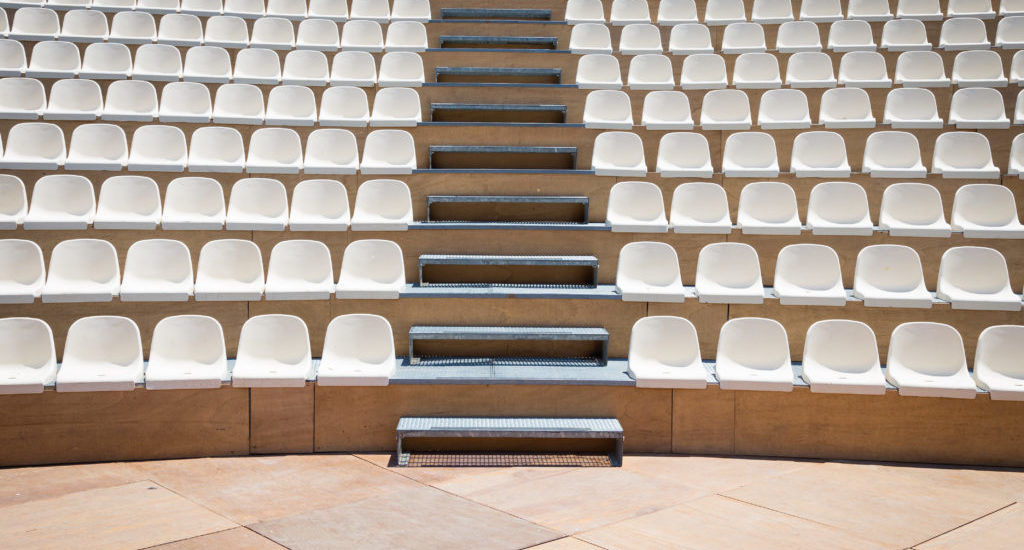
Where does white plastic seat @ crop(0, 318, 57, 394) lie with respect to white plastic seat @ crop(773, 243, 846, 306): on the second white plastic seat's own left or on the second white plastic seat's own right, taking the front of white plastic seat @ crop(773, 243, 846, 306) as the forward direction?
on the second white plastic seat's own right

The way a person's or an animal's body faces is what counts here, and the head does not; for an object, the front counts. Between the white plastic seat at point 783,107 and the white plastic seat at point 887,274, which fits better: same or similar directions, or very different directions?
same or similar directions

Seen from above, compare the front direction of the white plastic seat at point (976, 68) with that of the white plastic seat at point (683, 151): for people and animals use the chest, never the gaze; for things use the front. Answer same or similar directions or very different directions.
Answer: same or similar directions

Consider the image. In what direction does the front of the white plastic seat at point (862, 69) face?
toward the camera

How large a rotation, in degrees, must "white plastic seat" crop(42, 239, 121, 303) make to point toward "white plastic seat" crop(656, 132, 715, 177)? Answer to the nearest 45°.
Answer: approximately 90° to its left

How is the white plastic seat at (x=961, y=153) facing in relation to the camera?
toward the camera

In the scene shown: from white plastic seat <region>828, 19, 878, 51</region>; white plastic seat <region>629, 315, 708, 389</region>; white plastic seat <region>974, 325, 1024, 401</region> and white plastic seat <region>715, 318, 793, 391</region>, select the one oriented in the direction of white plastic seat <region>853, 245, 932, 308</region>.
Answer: white plastic seat <region>828, 19, 878, 51</region>

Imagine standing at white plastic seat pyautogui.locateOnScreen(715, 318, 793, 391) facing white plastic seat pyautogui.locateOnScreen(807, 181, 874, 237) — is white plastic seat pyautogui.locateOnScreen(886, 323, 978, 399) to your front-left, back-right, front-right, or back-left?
front-right

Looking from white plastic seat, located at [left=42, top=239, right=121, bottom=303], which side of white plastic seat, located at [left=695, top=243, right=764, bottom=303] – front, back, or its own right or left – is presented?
right

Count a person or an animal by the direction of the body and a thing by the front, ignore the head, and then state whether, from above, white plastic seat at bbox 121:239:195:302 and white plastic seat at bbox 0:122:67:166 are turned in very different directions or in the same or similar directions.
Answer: same or similar directions

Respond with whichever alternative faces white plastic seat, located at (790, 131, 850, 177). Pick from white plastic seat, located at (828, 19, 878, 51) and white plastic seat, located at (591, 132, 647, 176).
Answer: white plastic seat, located at (828, 19, 878, 51)

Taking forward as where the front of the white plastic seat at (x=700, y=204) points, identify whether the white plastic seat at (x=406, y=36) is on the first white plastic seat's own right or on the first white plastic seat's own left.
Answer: on the first white plastic seat's own right

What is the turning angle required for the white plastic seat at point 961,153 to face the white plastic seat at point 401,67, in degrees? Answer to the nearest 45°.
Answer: approximately 90° to its right

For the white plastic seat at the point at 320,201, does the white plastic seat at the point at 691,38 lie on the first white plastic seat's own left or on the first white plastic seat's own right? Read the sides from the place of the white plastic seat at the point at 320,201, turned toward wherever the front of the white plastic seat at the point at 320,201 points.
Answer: on the first white plastic seat's own left

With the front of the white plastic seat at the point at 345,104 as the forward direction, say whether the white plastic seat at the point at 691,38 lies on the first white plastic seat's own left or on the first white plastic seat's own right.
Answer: on the first white plastic seat's own left

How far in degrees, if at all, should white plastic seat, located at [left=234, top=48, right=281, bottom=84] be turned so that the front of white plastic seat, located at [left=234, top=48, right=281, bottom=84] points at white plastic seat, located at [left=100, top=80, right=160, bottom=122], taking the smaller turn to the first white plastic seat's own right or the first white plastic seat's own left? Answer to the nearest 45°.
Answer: approximately 45° to the first white plastic seat's own right

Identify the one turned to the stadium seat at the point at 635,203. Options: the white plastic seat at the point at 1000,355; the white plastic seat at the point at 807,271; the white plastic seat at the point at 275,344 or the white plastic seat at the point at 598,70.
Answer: the white plastic seat at the point at 598,70

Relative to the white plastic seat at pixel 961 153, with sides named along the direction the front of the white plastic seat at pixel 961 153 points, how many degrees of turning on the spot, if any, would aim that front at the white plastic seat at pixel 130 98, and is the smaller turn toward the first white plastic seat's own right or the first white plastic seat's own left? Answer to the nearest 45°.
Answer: approximately 45° to the first white plastic seat's own right

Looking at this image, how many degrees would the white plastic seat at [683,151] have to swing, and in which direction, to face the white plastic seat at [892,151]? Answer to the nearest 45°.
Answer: approximately 90° to its left

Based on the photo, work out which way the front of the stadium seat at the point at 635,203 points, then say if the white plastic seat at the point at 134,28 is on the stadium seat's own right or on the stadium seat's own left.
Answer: on the stadium seat's own right

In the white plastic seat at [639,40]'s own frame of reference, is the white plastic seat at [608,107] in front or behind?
in front

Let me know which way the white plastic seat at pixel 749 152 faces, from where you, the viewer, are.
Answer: facing the viewer

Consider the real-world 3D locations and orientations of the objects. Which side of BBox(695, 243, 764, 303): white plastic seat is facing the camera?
front
